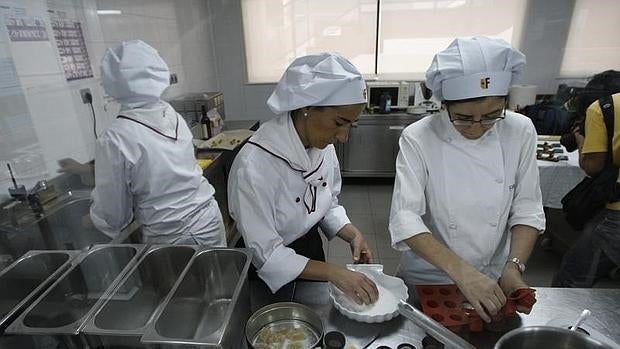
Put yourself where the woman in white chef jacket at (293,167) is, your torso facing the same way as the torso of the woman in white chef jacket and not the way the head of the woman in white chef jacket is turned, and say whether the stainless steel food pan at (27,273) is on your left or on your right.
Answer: on your right

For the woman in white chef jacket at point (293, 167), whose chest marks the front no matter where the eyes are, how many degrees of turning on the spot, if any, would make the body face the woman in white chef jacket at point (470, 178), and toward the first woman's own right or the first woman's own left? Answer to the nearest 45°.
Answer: approximately 45° to the first woman's own left

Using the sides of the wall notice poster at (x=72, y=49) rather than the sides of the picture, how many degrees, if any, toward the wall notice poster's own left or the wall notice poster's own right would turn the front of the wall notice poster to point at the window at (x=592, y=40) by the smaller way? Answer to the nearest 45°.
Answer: approximately 45° to the wall notice poster's own left

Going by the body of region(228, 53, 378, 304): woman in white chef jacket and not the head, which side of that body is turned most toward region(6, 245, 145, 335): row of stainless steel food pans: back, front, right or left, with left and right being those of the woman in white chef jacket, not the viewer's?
right

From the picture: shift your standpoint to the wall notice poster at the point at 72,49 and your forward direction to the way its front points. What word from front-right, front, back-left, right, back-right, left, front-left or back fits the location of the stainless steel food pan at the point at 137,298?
front-right

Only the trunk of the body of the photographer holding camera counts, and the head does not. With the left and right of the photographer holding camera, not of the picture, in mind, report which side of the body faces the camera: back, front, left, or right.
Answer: left

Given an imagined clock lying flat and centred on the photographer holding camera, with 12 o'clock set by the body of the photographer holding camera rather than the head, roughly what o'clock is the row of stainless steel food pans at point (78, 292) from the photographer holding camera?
The row of stainless steel food pans is roughly at 10 o'clock from the photographer holding camera.

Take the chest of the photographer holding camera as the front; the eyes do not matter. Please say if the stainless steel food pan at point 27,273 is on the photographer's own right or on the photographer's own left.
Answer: on the photographer's own left

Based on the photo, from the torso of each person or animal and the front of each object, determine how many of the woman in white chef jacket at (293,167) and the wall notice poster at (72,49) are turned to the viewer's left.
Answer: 0

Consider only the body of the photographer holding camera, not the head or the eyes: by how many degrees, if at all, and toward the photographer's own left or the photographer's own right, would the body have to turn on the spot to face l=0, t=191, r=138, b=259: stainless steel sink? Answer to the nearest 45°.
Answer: approximately 45° to the photographer's own left

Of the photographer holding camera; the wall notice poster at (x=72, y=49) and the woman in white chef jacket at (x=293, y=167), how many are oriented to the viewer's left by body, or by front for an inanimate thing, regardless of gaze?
1

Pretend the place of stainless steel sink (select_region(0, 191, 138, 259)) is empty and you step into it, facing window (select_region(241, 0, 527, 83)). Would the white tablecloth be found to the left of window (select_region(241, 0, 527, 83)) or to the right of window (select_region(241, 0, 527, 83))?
right
